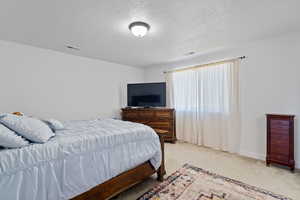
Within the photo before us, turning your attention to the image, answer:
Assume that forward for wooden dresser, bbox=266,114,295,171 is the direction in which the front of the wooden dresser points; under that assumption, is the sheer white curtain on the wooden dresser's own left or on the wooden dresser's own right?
on the wooden dresser's own right

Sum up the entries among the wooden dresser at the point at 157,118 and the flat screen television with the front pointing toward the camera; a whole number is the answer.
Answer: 2

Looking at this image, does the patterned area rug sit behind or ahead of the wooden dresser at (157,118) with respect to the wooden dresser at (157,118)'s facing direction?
ahead

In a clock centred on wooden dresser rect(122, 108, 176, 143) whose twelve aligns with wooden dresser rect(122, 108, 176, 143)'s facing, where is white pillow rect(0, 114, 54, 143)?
The white pillow is roughly at 1 o'clock from the wooden dresser.

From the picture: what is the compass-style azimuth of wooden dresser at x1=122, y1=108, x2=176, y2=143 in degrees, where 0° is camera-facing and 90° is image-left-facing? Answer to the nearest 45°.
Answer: approximately 0°

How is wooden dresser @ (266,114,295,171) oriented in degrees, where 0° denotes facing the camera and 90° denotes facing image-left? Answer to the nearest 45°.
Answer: approximately 45°

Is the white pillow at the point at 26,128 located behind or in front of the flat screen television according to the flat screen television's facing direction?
in front

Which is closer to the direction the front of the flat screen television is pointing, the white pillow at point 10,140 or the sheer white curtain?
the white pillow

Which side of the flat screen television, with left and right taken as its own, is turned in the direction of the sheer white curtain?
left
